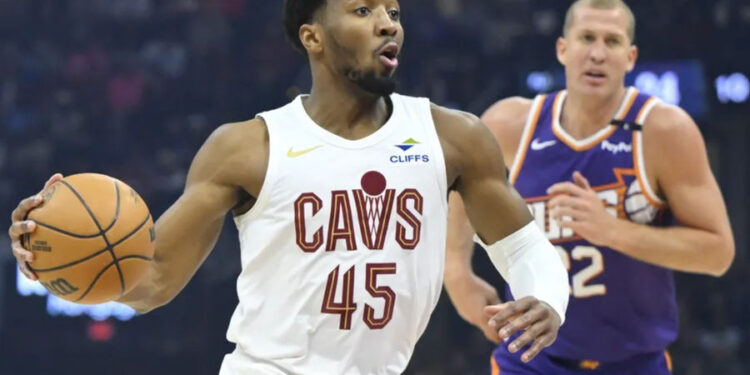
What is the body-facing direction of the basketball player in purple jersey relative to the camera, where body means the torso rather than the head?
toward the camera

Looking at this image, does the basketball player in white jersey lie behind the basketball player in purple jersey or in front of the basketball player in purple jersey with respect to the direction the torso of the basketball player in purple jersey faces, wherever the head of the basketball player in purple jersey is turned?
in front

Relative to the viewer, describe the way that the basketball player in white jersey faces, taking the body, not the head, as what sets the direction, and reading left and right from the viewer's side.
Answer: facing the viewer

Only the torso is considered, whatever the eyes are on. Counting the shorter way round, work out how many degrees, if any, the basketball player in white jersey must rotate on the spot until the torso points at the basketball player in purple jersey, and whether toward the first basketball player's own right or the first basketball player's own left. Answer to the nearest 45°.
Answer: approximately 135° to the first basketball player's own left

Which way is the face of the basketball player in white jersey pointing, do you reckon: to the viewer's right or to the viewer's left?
to the viewer's right
